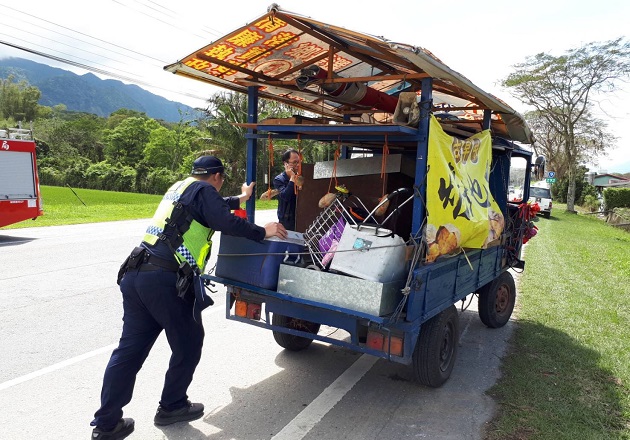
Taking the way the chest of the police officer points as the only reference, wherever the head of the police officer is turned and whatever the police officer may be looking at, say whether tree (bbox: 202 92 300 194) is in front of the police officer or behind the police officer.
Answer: in front

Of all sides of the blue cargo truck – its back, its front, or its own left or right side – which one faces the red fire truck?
left

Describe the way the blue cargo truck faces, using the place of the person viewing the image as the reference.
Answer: facing away from the viewer and to the right of the viewer

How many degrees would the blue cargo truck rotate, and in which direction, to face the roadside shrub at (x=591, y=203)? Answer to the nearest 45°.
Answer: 0° — it already faces it

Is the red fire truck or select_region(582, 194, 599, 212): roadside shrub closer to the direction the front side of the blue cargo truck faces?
the roadside shrub

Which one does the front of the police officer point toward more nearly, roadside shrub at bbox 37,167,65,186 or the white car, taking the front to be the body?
the white car

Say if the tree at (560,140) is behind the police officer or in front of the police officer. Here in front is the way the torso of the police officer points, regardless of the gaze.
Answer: in front

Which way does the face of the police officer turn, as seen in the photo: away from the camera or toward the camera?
away from the camera

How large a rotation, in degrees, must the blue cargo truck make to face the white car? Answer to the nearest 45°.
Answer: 0° — it already faces it

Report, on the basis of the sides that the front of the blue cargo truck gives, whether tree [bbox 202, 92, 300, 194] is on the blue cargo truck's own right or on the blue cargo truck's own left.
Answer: on the blue cargo truck's own left

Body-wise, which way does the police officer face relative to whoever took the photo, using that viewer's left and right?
facing away from the viewer and to the right of the viewer

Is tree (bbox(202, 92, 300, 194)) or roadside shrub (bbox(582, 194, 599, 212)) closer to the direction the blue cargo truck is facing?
the roadside shrub

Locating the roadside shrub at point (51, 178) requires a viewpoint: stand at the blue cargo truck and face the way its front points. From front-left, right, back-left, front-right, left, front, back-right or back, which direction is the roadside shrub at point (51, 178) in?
left
